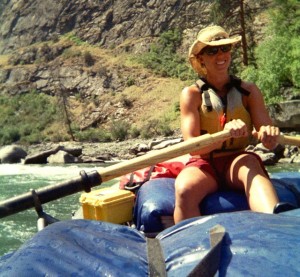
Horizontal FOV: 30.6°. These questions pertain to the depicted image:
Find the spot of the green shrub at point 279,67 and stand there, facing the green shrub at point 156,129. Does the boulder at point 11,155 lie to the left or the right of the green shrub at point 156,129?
left

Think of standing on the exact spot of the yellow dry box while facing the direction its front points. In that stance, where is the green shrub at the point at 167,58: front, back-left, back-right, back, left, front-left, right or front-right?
back-right

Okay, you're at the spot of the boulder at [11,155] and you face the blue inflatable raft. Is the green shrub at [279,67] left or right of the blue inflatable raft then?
left

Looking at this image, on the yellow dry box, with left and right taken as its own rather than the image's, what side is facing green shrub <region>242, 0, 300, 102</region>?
back

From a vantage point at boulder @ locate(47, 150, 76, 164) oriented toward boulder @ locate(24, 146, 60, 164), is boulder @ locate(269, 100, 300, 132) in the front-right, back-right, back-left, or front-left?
back-right

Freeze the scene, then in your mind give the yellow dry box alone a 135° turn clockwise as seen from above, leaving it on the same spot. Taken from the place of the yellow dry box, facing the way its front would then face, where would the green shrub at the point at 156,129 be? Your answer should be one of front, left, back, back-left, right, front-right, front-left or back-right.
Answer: front

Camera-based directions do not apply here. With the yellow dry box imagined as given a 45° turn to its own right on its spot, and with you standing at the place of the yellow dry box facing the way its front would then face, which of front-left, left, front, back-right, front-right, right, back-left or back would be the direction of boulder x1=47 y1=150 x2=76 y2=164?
right

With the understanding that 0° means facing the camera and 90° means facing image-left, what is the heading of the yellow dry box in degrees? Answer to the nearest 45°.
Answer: approximately 45°

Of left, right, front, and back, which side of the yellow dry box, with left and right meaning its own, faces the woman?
left

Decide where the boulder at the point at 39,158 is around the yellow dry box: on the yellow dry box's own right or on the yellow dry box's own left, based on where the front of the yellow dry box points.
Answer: on the yellow dry box's own right
